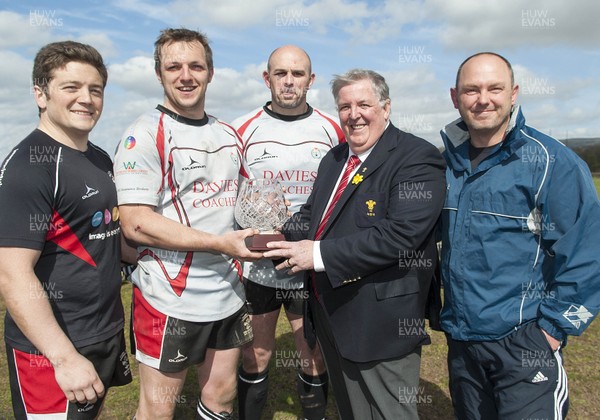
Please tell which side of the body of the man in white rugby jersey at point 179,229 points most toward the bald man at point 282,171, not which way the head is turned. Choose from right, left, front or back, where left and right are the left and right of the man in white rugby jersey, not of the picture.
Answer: left

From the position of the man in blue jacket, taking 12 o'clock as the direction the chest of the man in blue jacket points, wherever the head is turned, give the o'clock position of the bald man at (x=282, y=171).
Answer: The bald man is roughly at 2 o'clock from the man in blue jacket.

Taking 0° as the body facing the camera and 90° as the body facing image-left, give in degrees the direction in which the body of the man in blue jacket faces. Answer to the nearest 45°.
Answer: approximately 45°

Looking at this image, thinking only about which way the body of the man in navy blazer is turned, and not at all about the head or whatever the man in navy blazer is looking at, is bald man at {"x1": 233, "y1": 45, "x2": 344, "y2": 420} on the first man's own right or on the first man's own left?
on the first man's own right

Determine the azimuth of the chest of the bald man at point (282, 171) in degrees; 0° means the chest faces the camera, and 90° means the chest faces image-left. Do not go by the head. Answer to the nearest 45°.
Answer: approximately 0°

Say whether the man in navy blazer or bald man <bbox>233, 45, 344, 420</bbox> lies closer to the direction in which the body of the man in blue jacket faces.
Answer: the man in navy blazer

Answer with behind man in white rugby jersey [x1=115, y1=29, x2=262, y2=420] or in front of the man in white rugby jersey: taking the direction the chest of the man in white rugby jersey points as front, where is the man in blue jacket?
in front
